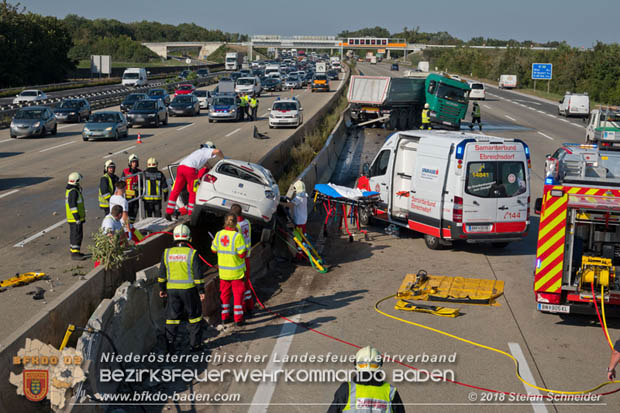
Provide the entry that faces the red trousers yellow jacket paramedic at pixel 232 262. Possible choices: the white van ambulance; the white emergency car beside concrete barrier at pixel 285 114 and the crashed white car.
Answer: the white emergency car beside concrete barrier

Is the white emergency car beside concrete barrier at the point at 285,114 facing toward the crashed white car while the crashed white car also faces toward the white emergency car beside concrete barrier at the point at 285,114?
yes

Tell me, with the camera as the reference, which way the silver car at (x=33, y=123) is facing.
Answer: facing the viewer and to the left of the viewer

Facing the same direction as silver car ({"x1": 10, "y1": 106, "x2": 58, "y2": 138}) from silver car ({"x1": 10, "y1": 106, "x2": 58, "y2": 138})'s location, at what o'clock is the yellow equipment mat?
The yellow equipment mat is roughly at 10 o'clock from the silver car.

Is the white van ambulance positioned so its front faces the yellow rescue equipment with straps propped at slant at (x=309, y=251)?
no

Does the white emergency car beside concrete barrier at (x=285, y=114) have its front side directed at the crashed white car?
yes

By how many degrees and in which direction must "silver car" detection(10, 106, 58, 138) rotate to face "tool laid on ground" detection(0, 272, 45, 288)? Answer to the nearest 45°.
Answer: approximately 45° to its left

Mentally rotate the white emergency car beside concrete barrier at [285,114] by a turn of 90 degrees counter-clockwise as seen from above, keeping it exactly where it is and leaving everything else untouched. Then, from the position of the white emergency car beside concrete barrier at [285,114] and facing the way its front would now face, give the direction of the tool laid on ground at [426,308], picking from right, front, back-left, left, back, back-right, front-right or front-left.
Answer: right

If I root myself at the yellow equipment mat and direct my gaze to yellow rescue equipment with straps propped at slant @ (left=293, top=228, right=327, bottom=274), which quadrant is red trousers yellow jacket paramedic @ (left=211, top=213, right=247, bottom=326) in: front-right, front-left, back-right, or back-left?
front-left

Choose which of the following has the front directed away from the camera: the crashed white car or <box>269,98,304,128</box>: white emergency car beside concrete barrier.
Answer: the crashed white car

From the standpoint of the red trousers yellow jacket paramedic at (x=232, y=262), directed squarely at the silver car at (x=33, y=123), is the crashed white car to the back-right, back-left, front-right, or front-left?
front-right

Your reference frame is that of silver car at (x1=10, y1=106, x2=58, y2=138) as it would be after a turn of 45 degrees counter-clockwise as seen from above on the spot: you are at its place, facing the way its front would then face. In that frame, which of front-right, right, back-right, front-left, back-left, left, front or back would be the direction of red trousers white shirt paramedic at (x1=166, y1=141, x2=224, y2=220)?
front

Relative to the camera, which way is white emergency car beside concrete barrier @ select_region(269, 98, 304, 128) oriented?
toward the camera

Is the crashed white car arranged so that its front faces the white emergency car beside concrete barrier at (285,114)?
yes

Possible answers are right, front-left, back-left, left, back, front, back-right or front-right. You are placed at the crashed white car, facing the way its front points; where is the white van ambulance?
right

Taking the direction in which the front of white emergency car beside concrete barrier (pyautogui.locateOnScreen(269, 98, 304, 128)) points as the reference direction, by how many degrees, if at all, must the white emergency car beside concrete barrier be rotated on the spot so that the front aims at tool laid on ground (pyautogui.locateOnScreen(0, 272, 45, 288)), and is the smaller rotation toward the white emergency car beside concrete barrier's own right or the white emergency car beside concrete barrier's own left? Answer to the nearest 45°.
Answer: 0° — it already faces it

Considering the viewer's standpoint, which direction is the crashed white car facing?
facing away from the viewer
